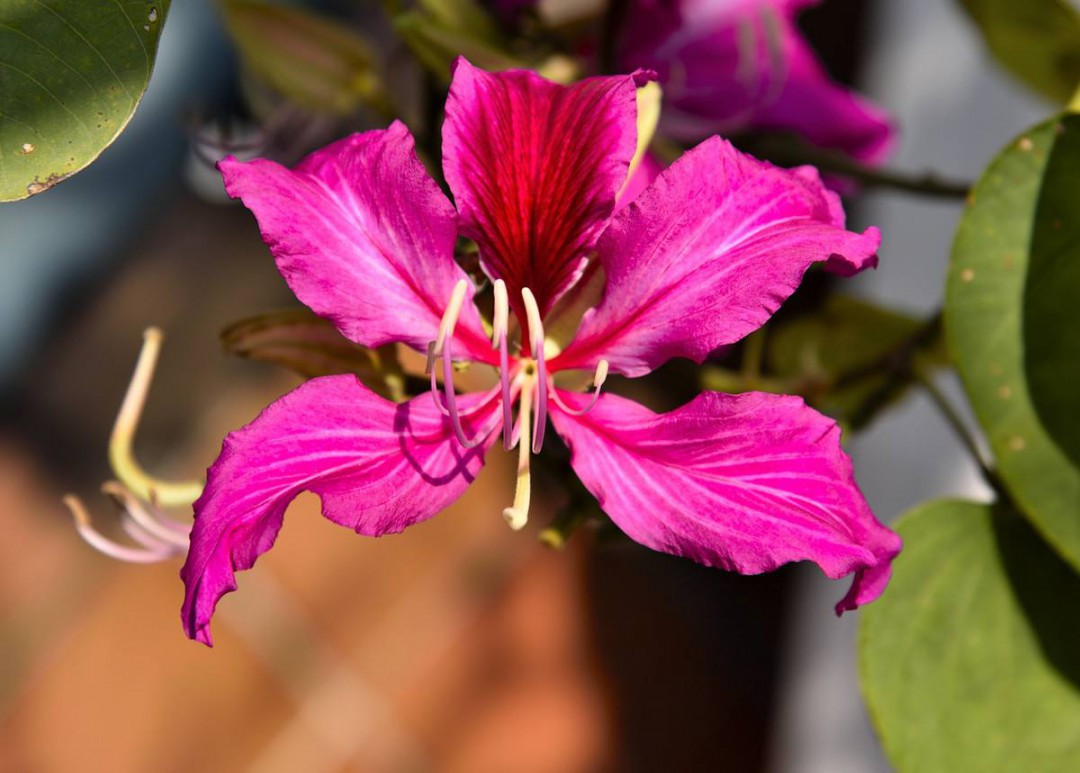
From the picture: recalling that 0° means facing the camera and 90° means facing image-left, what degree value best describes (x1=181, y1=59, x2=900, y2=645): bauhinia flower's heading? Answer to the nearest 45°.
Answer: approximately 0°
